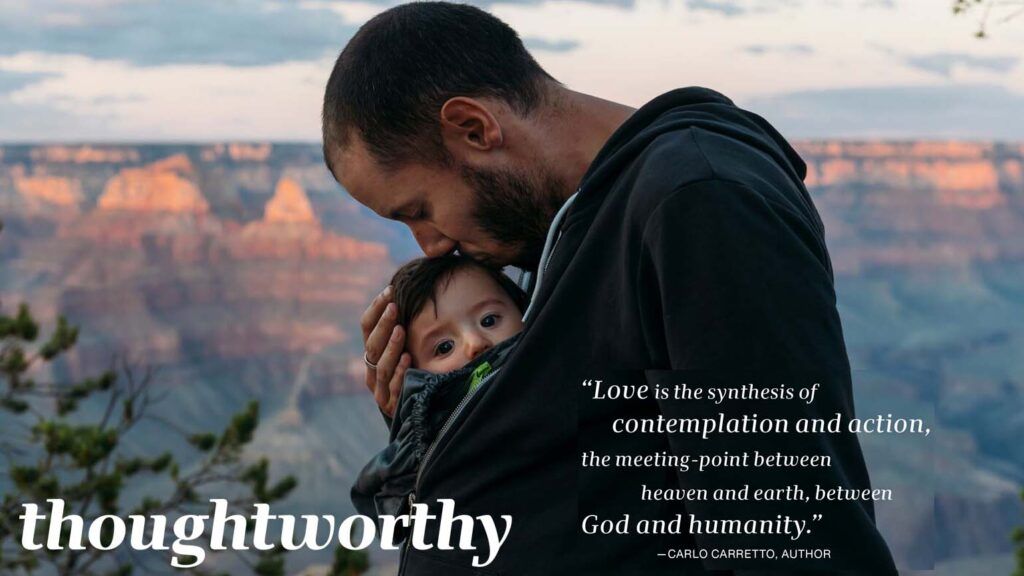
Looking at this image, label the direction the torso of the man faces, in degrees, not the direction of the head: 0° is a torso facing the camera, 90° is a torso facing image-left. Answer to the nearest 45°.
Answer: approximately 90°

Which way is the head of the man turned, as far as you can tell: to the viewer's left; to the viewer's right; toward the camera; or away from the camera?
to the viewer's left
